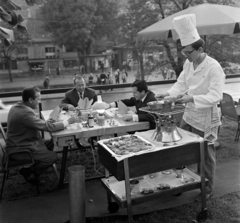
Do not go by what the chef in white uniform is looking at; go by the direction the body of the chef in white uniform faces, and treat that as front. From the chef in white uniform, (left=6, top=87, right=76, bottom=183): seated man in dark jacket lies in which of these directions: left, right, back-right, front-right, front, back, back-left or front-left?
front-right

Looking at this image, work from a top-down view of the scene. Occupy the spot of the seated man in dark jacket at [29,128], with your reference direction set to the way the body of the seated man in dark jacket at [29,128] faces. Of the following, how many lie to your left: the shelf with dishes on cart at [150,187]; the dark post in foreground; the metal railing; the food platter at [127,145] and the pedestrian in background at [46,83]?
2

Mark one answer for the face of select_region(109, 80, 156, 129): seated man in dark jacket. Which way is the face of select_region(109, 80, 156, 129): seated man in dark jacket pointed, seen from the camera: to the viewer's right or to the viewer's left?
to the viewer's left

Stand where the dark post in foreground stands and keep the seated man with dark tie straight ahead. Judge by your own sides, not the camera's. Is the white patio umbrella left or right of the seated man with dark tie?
right

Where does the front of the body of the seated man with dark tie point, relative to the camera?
toward the camera

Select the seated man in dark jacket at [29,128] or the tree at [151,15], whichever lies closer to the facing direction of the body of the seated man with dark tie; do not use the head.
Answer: the seated man in dark jacket

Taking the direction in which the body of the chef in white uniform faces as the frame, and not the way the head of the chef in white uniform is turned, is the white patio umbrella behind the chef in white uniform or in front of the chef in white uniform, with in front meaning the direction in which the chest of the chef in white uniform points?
behind

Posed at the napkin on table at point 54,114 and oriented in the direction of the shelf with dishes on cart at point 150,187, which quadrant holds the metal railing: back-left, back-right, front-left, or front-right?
back-left

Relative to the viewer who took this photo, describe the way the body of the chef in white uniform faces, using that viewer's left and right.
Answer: facing the viewer and to the left of the viewer

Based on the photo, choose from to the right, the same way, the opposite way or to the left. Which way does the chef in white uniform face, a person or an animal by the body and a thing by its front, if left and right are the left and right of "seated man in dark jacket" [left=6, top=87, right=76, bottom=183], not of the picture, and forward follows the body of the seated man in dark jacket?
the opposite way

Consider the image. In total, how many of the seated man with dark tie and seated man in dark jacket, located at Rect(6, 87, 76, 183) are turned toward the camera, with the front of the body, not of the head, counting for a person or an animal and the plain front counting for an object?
1

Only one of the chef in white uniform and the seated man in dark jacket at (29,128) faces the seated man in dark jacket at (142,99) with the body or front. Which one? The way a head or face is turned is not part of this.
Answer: the seated man in dark jacket at (29,128)

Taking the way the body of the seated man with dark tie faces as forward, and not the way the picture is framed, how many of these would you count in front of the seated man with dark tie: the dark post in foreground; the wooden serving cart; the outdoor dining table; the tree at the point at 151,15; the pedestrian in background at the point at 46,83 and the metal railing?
3

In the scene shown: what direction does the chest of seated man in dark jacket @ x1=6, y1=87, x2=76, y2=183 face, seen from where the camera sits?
to the viewer's right

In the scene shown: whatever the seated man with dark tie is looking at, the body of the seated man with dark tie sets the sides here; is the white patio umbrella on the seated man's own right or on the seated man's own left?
on the seated man's own left
